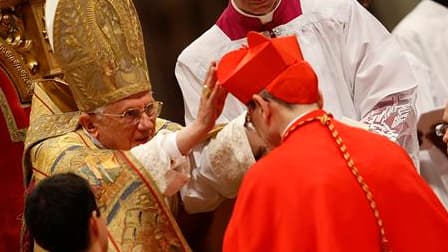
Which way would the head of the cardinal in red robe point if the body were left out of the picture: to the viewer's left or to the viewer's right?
to the viewer's left

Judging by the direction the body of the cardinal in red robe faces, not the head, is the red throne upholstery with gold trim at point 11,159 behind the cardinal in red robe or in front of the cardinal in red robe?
in front

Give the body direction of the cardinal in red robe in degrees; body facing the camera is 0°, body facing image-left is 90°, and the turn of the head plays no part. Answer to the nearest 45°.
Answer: approximately 135°
